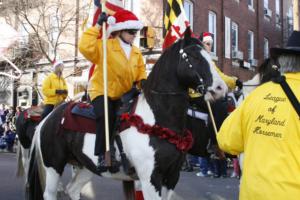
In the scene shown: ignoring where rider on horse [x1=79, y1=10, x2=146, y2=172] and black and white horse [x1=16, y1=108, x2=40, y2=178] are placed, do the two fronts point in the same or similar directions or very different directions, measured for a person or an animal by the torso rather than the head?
same or similar directions

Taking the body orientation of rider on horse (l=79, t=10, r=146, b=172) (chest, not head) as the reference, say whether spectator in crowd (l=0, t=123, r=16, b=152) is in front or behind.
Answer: behind

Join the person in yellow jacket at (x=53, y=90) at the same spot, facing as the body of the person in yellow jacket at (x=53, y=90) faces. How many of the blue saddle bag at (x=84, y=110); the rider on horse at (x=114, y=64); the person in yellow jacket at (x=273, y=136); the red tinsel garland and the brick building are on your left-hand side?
1

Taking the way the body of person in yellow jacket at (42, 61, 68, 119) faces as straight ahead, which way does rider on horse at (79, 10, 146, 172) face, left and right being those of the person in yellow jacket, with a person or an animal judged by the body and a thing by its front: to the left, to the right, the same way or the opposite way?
the same way

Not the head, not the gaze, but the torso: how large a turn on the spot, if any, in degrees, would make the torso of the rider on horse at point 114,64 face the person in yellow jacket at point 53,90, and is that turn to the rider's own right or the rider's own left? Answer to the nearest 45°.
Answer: approximately 135° to the rider's own left

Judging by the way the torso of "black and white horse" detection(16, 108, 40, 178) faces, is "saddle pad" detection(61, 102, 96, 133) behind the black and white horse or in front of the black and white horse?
in front

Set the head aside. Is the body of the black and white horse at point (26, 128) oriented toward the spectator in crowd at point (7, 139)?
no

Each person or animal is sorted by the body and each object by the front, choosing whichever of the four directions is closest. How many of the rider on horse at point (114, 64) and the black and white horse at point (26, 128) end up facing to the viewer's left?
0

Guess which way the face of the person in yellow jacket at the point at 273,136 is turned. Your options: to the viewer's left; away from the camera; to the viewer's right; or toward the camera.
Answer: away from the camera

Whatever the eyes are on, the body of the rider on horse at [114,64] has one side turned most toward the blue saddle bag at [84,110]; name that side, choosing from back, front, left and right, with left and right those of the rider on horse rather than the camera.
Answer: back

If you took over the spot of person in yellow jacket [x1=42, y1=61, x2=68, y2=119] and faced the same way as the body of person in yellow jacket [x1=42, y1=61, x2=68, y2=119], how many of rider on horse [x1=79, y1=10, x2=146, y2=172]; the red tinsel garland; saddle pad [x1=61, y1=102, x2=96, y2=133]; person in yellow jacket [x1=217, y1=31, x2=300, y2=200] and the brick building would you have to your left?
1

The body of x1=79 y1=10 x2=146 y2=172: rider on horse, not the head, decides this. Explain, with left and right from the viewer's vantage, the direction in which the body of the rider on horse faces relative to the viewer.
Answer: facing the viewer and to the right of the viewer

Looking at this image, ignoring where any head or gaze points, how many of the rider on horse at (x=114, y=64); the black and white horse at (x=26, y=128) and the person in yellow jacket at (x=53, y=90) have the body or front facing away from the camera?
0

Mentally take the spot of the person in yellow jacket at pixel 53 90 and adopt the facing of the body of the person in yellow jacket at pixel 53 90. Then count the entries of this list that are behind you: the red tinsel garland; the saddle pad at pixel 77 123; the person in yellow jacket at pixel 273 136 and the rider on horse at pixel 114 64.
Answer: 0

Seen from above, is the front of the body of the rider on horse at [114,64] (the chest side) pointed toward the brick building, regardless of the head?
no
